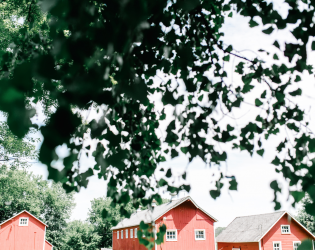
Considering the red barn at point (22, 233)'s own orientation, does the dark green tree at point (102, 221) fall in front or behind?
behind

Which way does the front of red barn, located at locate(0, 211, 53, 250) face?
toward the camera

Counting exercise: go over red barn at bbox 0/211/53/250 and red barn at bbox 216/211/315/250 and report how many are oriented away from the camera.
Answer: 0

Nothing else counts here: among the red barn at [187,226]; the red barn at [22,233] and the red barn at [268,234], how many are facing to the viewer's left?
0

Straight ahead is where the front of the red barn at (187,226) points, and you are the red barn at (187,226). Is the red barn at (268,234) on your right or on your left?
on your left

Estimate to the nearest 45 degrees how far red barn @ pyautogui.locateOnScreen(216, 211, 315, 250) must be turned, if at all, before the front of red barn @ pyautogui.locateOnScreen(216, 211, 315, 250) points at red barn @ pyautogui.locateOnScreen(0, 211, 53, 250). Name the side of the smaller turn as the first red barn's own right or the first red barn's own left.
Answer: approximately 135° to the first red barn's own right

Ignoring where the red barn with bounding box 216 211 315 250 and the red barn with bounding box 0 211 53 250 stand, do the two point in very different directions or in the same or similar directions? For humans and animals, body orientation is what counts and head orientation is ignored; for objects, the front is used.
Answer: same or similar directions

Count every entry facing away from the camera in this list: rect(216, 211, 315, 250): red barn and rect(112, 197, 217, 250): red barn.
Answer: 0

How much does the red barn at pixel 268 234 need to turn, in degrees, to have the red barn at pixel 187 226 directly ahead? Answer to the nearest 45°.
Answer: approximately 90° to its right

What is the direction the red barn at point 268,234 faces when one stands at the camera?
facing the viewer and to the right of the viewer
